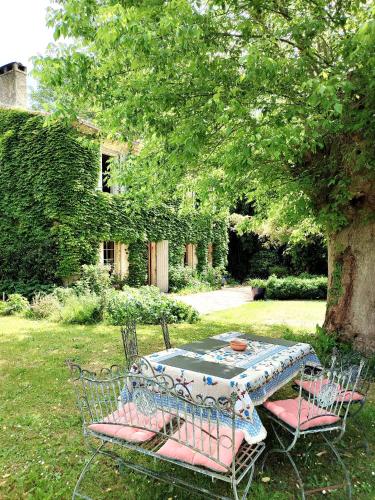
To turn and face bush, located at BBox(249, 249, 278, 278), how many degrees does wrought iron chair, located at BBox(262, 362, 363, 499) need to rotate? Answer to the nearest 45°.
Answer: approximately 45° to its right

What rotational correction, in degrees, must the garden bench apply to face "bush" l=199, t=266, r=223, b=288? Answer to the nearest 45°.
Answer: approximately 45° to its left

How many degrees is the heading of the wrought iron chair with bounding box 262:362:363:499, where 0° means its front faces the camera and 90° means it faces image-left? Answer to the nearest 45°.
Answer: approximately 135°

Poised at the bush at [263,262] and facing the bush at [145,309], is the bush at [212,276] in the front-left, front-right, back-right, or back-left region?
front-right

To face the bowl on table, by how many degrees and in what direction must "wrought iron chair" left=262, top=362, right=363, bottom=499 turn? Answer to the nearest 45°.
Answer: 0° — it already faces it

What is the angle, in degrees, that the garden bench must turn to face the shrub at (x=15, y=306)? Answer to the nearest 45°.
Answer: approximately 90° to its left

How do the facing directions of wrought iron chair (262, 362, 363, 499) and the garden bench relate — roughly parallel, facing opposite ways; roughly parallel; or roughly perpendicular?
roughly perpendicular

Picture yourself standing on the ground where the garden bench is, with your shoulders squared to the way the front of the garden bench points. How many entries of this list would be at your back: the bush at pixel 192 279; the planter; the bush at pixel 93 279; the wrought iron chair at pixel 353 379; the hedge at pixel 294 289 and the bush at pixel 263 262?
0

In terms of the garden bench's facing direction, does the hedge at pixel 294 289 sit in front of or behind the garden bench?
in front

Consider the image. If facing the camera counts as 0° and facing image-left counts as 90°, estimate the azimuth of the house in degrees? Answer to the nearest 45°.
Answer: approximately 315°

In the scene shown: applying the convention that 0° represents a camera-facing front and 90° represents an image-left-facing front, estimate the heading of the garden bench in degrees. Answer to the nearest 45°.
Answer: approximately 225°

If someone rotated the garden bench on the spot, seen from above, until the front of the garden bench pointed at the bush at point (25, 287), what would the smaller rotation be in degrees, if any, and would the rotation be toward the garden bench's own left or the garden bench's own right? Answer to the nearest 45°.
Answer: approximately 90° to the garden bench's own left

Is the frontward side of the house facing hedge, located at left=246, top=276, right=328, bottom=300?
no

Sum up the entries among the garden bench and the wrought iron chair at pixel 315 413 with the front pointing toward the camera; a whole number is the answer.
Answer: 0

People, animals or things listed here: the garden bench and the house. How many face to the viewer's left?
0

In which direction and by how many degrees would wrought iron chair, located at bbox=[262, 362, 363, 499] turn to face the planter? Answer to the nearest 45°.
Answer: approximately 45° to its right
